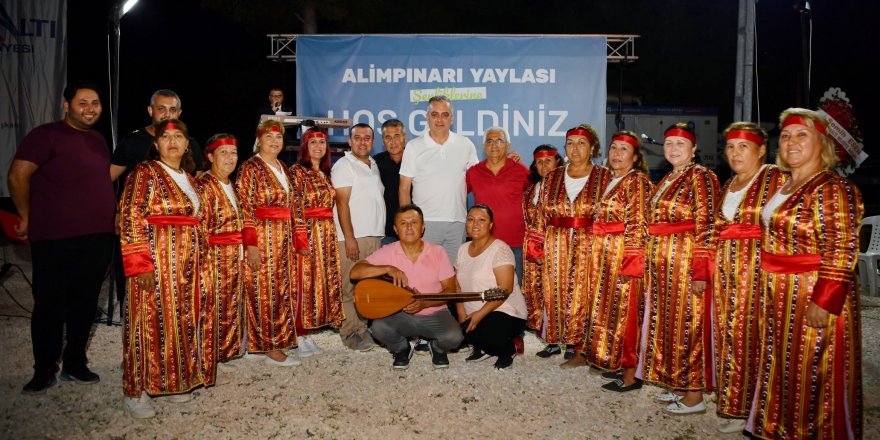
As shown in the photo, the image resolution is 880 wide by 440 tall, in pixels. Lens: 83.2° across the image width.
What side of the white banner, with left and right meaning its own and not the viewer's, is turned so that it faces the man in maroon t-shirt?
front

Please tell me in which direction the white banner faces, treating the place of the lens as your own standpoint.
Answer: facing the viewer

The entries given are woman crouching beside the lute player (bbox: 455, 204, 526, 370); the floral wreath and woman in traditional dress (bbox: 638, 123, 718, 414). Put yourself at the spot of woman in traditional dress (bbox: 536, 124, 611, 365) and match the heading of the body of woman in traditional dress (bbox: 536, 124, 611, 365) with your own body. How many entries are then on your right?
1

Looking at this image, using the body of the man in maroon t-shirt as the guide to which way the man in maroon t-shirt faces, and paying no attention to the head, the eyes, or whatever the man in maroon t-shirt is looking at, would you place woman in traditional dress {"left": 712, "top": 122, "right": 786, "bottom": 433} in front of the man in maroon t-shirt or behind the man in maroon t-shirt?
in front

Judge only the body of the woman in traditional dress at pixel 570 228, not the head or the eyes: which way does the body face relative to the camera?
toward the camera

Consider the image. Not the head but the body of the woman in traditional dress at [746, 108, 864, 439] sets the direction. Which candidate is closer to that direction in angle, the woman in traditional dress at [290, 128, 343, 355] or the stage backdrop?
the woman in traditional dress

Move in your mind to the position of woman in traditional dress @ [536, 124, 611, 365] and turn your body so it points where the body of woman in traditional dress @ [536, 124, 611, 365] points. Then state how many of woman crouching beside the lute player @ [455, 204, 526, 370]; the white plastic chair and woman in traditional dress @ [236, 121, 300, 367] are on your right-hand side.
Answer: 2

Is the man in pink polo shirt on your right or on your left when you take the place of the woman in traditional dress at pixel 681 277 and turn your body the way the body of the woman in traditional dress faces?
on your right

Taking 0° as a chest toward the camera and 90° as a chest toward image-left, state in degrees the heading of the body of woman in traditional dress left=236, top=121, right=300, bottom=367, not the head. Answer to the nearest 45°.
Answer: approximately 315°

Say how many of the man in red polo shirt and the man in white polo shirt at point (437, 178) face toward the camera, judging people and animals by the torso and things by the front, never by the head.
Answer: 2

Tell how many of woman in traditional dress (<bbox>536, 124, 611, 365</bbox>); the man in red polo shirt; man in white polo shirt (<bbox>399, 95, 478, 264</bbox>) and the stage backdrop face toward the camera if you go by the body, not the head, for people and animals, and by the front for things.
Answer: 4

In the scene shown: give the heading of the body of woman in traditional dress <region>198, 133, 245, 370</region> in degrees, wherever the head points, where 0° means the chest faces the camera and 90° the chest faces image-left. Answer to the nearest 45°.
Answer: approximately 315°
